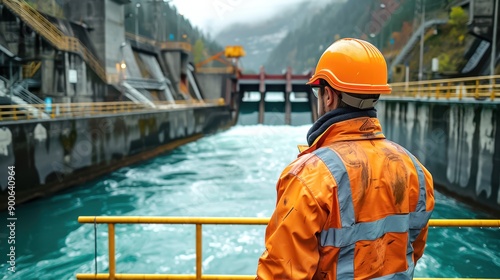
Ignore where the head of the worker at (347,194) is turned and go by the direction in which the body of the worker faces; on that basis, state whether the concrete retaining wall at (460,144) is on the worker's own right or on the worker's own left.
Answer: on the worker's own right

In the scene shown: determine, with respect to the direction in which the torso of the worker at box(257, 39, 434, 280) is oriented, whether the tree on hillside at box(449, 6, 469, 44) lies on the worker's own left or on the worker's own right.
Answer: on the worker's own right

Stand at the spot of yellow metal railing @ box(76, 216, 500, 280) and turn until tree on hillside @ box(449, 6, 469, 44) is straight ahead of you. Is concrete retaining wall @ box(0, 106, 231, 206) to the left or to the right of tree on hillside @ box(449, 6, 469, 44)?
left

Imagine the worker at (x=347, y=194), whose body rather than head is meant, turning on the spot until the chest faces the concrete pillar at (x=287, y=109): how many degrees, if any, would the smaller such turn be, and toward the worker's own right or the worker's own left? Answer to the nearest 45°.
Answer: approximately 45° to the worker's own right

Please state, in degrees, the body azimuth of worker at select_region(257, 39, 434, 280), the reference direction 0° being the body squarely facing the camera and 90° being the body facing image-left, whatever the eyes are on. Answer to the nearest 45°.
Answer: approximately 135°

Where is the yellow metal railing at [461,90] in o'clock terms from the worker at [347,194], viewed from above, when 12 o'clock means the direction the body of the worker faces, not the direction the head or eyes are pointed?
The yellow metal railing is roughly at 2 o'clock from the worker.

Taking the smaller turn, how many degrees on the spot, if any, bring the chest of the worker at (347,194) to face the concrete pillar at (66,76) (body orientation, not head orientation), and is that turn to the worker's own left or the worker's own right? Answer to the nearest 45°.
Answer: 0° — they already face it
